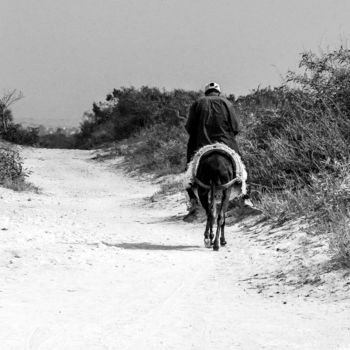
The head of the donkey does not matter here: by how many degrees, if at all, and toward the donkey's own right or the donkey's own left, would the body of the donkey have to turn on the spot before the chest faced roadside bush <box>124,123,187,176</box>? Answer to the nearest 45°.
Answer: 0° — it already faces it

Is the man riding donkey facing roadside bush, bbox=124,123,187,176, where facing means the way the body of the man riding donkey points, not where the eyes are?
yes

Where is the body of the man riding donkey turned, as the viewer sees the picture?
away from the camera

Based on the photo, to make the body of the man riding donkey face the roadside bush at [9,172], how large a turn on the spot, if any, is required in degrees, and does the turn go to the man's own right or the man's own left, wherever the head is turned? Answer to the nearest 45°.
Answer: approximately 45° to the man's own left

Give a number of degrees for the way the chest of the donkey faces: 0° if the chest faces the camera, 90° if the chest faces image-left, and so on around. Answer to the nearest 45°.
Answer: approximately 180°
